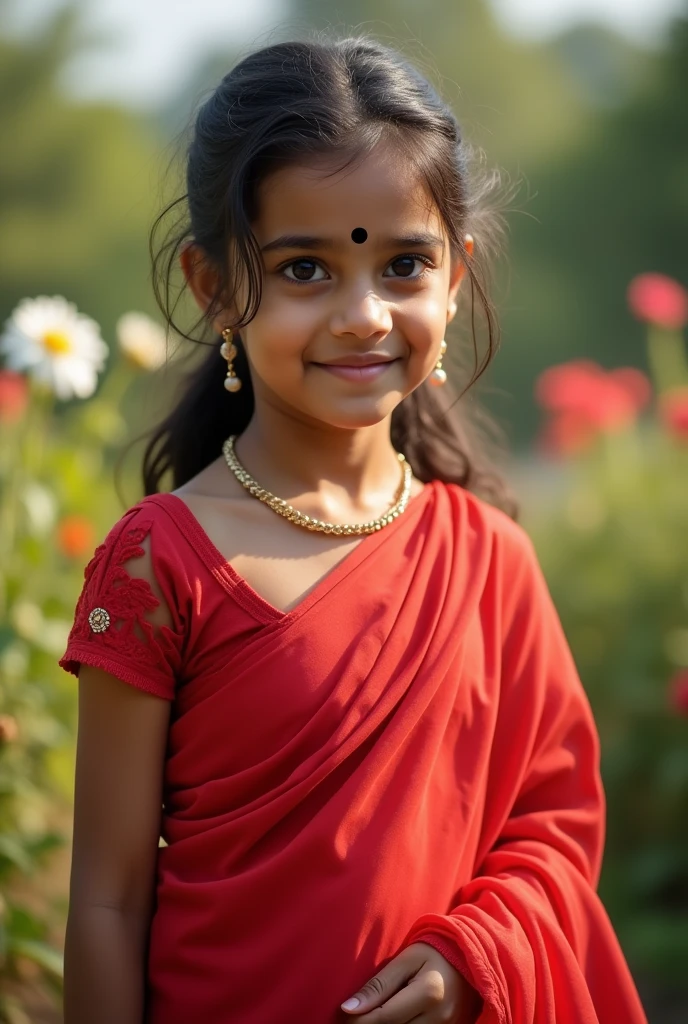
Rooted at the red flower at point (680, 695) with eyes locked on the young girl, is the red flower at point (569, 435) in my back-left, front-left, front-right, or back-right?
back-right

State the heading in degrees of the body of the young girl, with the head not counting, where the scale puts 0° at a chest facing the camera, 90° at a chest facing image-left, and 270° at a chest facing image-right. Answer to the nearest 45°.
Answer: approximately 0°

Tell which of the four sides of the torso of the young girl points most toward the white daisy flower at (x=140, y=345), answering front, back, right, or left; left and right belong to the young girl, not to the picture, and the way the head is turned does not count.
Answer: back

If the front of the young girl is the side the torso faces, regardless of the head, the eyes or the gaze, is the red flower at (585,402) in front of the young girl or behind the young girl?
behind

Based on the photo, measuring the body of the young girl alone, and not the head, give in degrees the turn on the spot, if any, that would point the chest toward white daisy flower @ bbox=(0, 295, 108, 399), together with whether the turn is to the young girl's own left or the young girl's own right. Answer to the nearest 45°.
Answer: approximately 135° to the young girl's own right

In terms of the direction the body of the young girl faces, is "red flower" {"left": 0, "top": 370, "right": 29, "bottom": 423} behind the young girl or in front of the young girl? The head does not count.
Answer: behind

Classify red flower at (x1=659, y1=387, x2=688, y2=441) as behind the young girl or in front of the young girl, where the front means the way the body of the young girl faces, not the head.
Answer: behind

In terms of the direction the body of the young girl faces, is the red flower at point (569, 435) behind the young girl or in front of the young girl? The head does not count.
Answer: behind

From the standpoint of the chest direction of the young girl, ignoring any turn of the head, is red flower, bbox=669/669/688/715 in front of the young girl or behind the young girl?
behind
